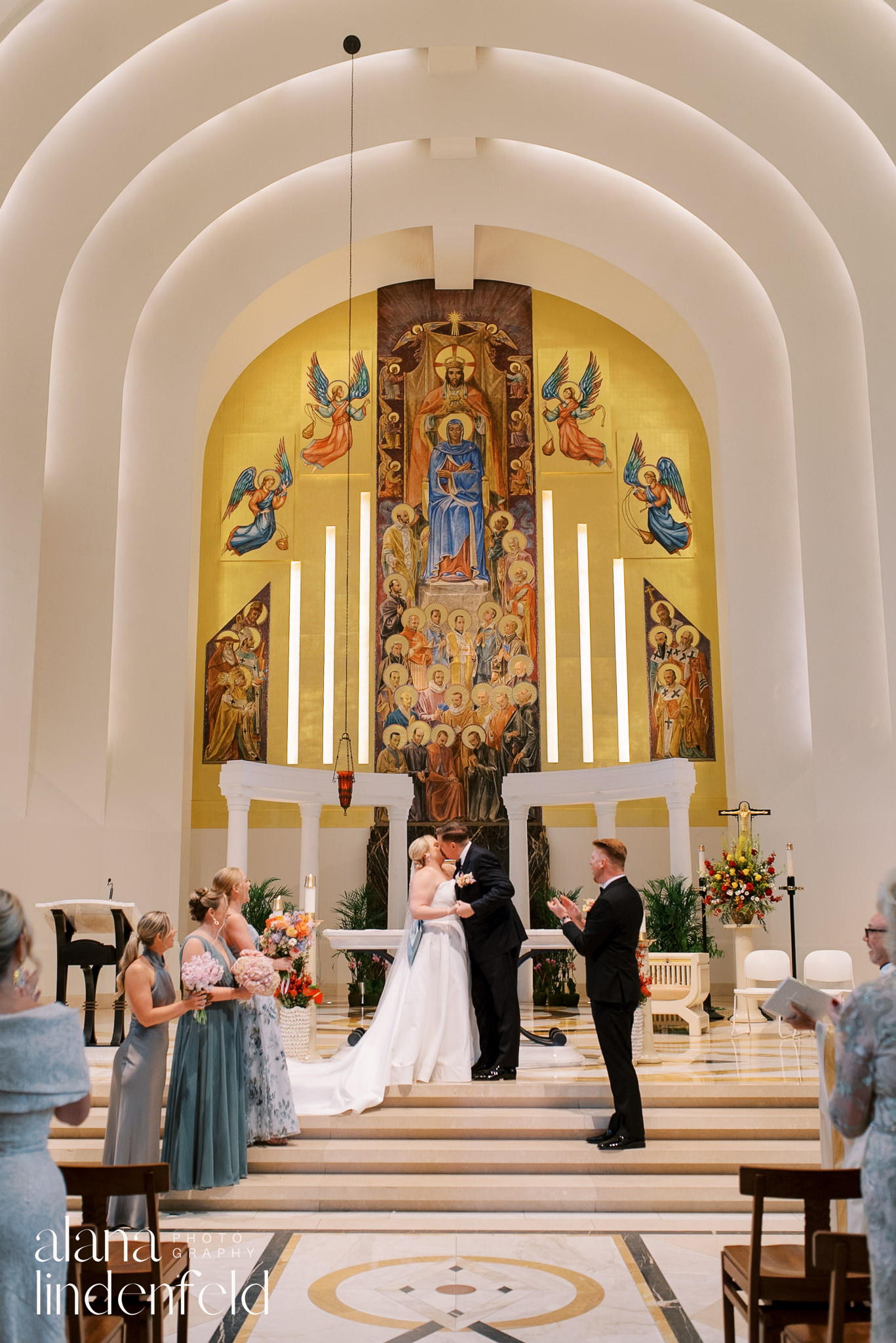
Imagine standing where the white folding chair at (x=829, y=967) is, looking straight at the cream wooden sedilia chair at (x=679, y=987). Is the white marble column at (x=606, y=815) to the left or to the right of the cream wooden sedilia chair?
right

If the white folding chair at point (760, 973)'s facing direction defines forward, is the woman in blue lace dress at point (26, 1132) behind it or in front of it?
in front

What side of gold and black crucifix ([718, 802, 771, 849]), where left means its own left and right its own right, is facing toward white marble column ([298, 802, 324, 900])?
right

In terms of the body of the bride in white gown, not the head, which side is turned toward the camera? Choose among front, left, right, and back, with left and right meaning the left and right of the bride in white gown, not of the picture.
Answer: right

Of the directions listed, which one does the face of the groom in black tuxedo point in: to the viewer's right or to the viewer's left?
to the viewer's left

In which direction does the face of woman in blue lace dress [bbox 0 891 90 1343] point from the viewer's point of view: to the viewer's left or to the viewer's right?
to the viewer's right

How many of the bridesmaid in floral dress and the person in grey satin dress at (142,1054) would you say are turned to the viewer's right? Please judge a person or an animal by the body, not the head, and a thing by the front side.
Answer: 2

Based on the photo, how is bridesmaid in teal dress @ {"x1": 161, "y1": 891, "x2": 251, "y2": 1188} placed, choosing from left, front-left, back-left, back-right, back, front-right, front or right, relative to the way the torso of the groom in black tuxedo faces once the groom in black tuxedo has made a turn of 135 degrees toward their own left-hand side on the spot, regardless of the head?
right

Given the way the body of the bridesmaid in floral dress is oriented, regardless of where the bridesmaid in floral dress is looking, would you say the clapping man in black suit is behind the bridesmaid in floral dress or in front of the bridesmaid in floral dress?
in front

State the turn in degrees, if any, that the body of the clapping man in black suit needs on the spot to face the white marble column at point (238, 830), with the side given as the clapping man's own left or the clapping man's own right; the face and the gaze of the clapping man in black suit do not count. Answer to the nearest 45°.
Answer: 0° — they already face it

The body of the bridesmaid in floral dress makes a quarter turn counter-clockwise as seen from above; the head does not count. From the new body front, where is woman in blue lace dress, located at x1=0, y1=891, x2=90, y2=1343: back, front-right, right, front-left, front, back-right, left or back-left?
back

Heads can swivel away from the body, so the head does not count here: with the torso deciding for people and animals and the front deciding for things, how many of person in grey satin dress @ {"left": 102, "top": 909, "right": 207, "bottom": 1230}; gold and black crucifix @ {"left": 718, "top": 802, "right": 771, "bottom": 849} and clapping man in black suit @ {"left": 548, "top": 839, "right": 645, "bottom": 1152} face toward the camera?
1

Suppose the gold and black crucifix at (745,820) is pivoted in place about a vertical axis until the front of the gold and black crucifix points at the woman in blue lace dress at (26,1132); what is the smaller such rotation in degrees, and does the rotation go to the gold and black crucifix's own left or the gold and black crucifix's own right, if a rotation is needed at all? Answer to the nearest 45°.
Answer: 0° — it already faces them

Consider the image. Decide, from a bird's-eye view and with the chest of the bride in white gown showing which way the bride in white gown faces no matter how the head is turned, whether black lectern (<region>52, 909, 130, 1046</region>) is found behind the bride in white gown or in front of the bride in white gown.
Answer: behind

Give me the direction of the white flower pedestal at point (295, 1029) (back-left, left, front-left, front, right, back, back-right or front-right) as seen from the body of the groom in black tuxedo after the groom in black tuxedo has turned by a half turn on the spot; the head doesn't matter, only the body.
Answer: back-left

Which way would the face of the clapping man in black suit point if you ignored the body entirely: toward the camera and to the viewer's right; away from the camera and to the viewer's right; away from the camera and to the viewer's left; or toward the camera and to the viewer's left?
away from the camera and to the viewer's left

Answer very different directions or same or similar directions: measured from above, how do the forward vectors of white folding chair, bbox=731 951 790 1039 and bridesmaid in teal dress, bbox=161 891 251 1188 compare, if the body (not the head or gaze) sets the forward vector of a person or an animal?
very different directions

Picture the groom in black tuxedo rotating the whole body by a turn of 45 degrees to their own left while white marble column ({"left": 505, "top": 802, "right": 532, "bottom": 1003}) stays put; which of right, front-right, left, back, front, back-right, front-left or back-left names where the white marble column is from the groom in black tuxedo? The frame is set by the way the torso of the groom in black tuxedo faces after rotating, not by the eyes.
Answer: back-right

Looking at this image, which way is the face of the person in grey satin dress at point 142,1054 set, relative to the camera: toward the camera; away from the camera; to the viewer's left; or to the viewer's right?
to the viewer's right
